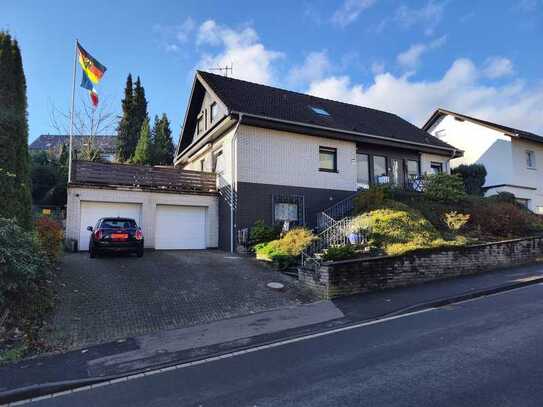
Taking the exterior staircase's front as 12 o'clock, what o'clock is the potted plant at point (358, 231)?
The potted plant is roughly at 8 o'clock from the exterior staircase.

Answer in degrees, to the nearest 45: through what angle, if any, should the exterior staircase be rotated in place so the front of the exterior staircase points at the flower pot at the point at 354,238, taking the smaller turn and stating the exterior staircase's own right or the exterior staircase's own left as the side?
approximately 90° to the exterior staircase's own left

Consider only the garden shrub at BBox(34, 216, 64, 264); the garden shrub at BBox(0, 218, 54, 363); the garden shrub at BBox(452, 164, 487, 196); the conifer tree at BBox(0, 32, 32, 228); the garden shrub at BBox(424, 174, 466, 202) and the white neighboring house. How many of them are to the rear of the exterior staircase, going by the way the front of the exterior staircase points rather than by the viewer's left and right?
3

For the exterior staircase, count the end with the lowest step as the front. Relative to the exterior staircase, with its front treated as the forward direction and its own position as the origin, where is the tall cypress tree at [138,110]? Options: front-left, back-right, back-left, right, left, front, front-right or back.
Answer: right

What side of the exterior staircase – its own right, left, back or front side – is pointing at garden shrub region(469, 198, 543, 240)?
back

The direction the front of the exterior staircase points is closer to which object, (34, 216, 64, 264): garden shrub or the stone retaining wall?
the garden shrub

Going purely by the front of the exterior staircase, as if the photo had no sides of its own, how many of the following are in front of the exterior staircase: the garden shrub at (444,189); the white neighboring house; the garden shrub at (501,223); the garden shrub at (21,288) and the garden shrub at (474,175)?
1

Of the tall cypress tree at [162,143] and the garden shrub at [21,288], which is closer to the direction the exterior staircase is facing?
the garden shrub

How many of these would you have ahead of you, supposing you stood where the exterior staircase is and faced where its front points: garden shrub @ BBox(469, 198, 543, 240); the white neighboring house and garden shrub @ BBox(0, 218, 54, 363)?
1

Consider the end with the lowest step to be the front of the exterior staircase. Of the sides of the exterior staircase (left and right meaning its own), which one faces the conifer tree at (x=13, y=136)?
front

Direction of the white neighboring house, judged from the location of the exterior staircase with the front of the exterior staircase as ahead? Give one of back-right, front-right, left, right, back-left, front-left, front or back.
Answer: back

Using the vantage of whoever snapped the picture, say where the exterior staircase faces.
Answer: facing the viewer and to the left of the viewer

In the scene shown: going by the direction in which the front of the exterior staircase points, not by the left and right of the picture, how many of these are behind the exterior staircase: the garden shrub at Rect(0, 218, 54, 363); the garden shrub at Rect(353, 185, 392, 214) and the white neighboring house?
2

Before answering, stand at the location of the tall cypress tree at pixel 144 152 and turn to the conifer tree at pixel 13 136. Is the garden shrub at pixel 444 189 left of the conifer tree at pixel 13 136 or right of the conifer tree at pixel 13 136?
left

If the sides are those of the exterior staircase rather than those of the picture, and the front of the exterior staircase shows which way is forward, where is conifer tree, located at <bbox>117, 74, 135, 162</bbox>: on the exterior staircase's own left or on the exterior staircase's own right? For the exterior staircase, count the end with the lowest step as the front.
on the exterior staircase's own right

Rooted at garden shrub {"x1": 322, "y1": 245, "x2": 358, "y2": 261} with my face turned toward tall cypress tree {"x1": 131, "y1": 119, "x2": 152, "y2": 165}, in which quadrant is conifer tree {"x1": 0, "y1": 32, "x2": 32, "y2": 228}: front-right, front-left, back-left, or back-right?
front-left
